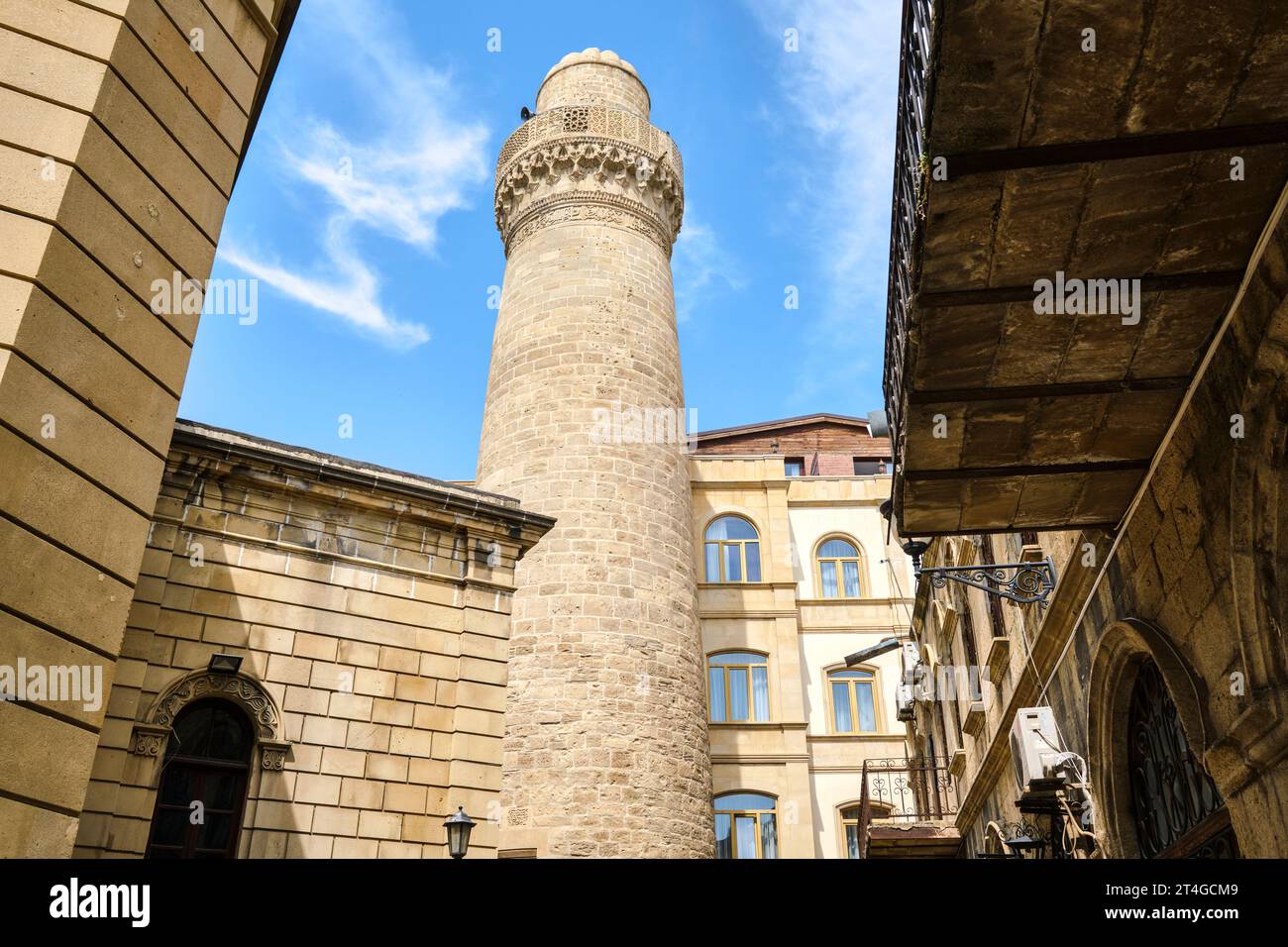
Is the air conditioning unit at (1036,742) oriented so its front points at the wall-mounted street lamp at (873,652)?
no

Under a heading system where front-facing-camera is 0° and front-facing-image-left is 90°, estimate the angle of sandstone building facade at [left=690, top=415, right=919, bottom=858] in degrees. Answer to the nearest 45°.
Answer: approximately 0°

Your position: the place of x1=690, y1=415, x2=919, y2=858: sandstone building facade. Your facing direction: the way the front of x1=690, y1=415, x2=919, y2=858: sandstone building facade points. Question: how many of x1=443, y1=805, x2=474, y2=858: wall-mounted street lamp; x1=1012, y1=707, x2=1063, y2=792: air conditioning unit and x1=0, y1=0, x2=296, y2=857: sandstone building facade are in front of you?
3

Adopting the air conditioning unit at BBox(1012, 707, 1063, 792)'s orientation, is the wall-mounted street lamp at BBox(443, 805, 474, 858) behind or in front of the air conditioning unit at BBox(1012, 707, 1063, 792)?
in front

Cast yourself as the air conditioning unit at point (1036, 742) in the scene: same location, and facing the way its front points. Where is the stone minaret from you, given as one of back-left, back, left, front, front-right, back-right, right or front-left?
front-right

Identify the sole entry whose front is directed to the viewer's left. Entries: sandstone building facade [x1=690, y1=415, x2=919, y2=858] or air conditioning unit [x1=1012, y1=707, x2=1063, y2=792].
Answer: the air conditioning unit

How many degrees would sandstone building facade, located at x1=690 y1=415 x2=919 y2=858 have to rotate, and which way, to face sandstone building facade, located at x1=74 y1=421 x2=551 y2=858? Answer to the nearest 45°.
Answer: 0° — it already faces it

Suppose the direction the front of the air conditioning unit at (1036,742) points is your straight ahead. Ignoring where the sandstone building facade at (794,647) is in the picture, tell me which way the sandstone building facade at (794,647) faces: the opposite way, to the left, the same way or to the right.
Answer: to the left

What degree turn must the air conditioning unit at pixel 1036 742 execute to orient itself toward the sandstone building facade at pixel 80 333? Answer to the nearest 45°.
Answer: approximately 45° to its left

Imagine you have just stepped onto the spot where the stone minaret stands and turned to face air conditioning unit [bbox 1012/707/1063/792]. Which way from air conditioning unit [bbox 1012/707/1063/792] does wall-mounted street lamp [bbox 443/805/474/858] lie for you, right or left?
right

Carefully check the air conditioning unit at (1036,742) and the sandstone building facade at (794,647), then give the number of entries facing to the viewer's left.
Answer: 1

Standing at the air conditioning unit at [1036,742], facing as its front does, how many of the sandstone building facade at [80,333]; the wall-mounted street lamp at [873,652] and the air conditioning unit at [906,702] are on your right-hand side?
2

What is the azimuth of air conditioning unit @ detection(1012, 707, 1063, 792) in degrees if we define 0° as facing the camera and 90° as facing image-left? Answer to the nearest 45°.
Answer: approximately 90°

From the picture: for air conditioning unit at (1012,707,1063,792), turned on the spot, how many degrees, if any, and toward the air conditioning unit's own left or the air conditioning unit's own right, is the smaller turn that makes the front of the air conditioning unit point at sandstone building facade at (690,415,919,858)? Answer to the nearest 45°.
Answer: approximately 90° to the air conditioning unit's own right

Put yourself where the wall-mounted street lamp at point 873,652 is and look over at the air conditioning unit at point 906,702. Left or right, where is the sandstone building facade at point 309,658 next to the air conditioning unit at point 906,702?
right

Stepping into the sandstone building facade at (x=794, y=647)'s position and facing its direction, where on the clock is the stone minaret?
The stone minaret is roughly at 1 o'clock from the sandstone building facade.

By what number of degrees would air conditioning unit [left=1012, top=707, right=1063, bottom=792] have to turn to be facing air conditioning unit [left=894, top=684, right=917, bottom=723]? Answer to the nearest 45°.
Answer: approximately 90° to its right

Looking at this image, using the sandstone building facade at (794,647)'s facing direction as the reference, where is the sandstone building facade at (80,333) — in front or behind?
in front

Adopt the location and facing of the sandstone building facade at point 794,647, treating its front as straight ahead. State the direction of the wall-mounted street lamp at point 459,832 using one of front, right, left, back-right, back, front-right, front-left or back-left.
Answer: front
